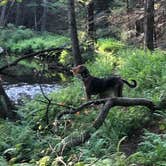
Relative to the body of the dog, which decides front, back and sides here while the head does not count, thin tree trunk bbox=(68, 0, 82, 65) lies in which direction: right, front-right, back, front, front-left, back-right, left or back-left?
right

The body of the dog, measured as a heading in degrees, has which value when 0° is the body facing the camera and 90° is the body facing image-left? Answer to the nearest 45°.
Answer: approximately 90°

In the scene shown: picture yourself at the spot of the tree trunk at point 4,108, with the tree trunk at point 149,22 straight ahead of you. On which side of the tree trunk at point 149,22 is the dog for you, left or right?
right

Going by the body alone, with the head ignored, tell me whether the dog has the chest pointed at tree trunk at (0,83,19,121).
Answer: yes

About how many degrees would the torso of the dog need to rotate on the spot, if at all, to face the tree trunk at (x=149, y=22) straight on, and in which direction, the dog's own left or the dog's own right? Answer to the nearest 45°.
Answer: approximately 90° to the dog's own right

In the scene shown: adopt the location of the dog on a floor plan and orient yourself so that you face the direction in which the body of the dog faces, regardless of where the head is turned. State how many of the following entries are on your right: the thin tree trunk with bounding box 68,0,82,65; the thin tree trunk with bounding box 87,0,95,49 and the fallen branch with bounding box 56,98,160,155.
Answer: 2

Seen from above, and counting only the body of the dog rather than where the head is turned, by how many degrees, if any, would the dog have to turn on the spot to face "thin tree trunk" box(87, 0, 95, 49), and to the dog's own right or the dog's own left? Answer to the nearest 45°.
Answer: approximately 90° to the dog's own right

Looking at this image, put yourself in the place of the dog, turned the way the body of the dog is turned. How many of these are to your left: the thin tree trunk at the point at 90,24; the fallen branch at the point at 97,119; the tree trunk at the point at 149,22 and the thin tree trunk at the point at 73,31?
1

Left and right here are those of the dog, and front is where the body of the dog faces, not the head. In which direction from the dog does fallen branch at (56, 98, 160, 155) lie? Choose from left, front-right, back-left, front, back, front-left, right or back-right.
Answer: left
